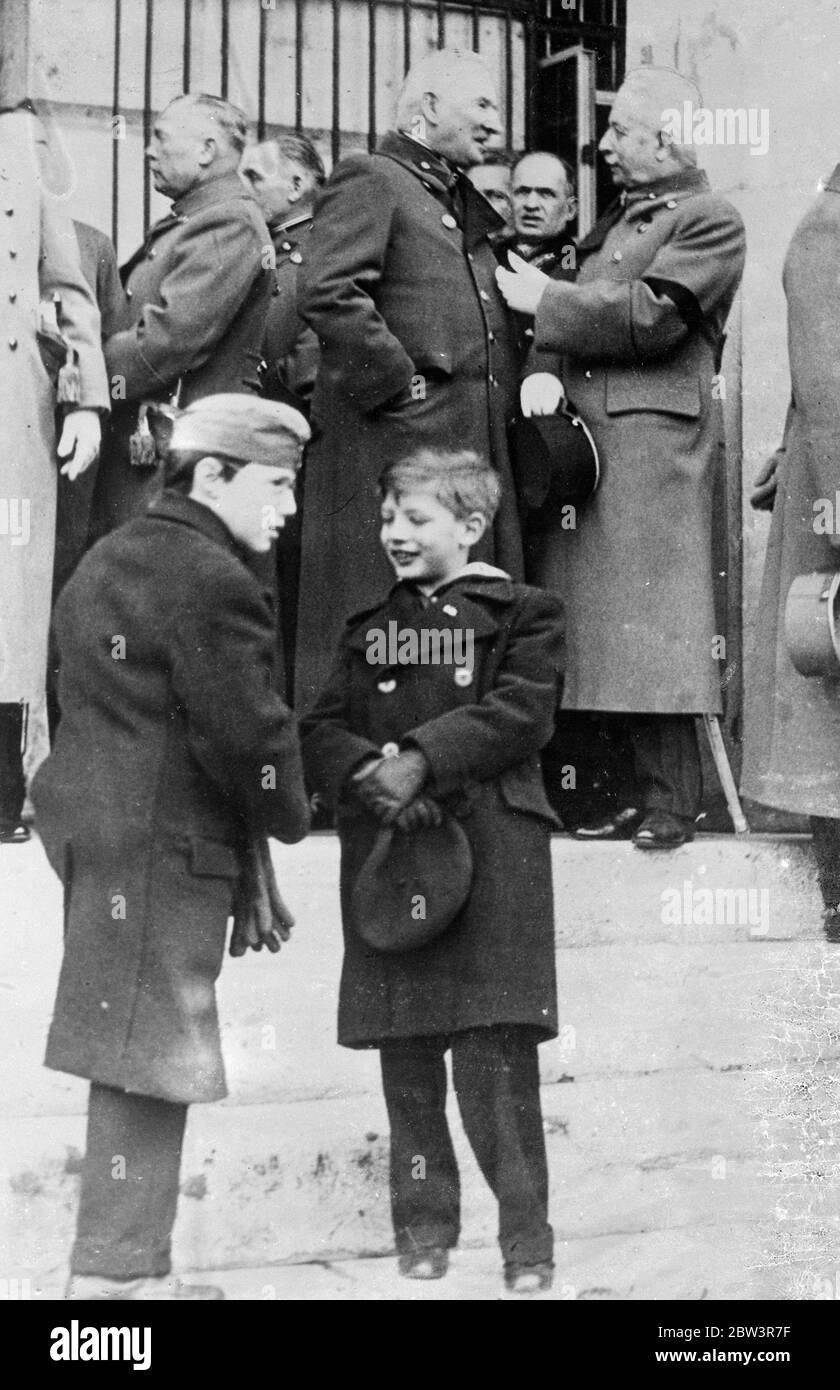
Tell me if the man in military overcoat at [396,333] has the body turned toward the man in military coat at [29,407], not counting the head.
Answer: no

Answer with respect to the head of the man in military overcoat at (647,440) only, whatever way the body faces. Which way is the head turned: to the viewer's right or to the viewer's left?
to the viewer's left

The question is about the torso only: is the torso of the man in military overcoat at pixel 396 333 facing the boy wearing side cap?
no

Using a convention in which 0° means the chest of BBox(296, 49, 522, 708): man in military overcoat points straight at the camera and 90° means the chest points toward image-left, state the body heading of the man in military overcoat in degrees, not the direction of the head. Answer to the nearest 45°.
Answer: approximately 315°

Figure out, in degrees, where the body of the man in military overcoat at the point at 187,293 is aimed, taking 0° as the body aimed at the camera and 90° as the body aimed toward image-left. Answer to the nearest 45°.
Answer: approximately 90°

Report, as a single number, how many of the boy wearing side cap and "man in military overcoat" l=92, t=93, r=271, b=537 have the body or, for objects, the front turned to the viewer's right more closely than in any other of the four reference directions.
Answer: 1

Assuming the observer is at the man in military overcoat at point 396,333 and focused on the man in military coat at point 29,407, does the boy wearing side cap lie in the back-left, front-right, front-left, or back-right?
front-left

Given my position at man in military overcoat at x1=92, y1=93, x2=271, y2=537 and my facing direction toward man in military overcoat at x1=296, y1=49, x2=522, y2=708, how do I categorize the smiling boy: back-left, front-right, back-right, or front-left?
front-right

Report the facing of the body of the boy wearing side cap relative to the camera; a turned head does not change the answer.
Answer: to the viewer's right

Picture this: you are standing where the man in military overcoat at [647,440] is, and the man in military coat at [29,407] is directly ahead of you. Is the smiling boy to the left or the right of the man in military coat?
left

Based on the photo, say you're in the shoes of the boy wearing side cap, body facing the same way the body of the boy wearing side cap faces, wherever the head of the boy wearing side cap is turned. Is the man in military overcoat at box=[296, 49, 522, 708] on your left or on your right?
on your left

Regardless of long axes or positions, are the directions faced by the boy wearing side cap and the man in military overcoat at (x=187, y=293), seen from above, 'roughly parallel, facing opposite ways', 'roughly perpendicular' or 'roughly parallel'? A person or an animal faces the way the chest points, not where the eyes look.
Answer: roughly parallel, facing opposite ways

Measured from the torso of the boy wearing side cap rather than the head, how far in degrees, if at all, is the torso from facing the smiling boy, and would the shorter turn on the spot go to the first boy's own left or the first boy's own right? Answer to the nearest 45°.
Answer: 0° — they already face them

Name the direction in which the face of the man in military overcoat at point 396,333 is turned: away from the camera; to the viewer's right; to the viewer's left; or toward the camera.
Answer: to the viewer's right
